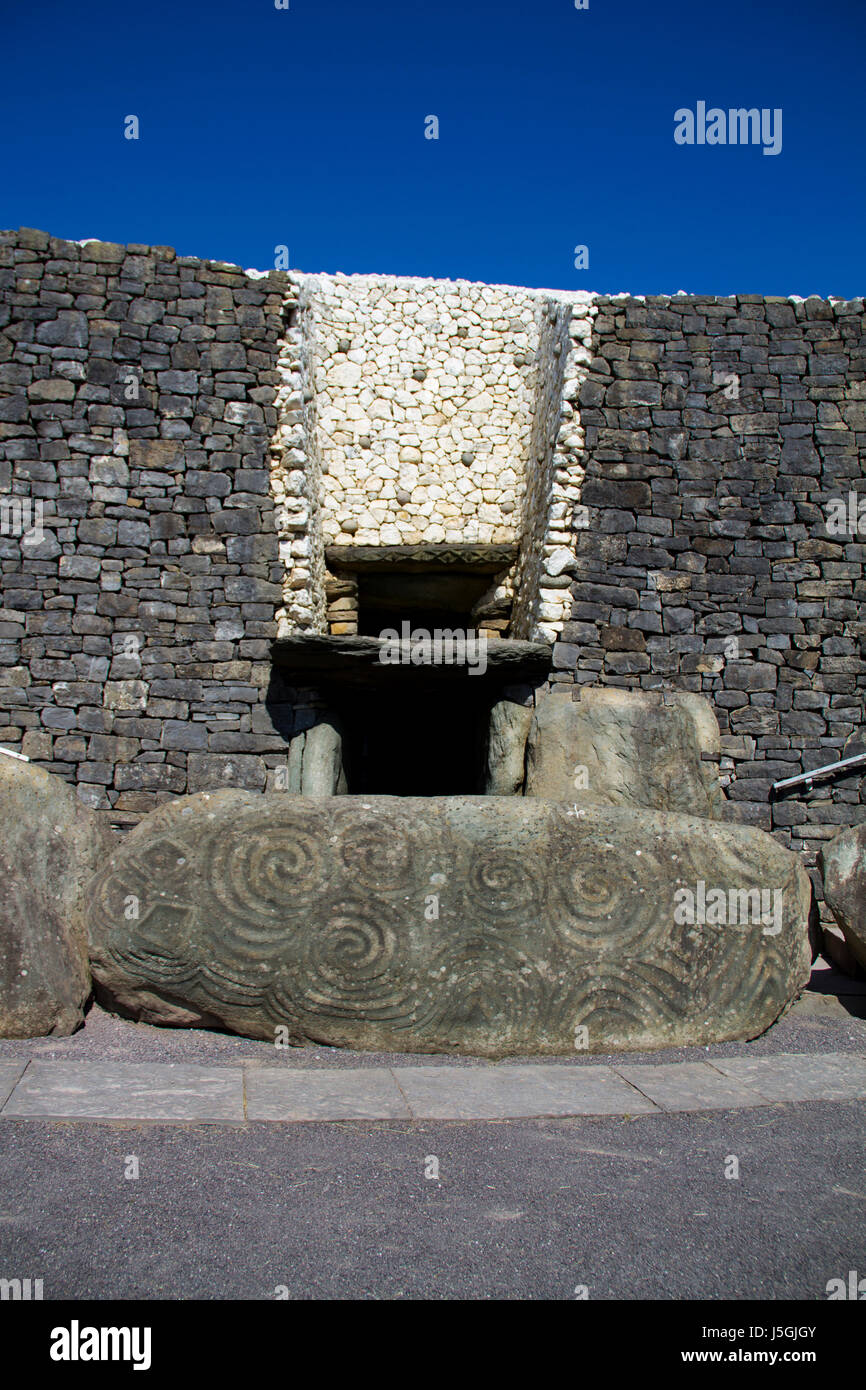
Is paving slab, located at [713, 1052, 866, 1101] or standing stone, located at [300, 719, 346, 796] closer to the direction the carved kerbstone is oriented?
the paving slab

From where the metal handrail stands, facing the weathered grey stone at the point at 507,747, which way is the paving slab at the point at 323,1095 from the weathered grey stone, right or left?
left

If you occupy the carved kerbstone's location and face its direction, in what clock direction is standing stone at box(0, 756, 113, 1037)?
The standing stone is roughly at 3 o'clock from the carved kerbstone.

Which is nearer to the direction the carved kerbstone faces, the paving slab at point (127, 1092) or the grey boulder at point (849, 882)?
the paving slab

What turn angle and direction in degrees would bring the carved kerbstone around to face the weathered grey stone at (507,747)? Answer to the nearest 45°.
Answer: approximately 180°

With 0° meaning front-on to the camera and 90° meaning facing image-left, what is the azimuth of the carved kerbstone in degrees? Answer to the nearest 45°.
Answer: approximately 0°

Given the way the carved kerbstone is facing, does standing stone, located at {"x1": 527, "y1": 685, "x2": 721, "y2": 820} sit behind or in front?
behind

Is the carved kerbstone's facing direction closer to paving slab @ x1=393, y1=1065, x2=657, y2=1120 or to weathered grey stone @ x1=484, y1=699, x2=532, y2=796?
the paving slab
